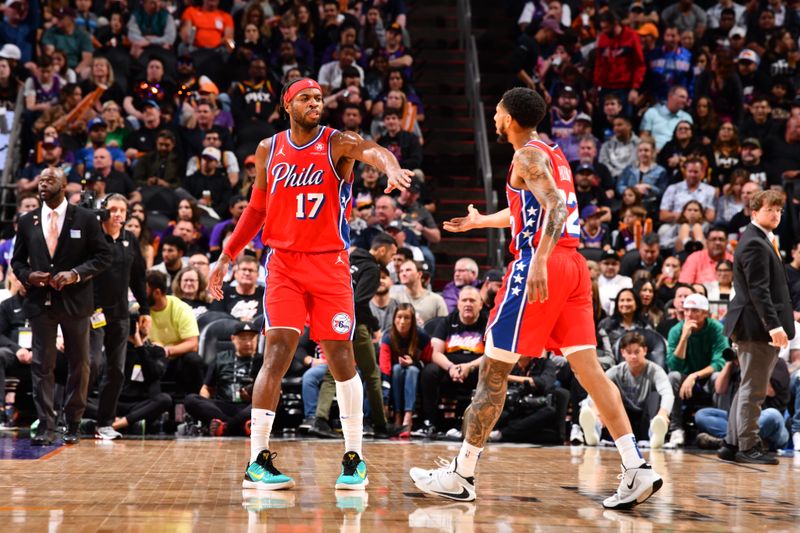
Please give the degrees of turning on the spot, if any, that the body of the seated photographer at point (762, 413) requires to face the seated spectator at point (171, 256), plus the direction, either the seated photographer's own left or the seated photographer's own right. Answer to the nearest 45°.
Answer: approximately 90° to the seated photographer's own right

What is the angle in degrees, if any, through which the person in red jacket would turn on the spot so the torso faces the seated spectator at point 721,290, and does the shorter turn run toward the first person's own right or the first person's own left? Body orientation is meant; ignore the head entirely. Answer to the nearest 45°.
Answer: approximately 45° to the first person's own left

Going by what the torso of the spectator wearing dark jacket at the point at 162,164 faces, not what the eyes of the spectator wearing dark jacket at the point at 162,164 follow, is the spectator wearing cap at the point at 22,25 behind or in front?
behind

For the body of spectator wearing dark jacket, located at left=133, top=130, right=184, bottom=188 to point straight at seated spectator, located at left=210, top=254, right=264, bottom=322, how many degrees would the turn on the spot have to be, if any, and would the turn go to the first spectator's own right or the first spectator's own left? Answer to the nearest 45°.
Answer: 0° — they already face them

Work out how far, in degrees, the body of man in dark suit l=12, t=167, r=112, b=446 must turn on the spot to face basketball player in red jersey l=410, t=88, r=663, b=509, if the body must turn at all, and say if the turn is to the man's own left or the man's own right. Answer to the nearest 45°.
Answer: approximately 45° to the man's own left

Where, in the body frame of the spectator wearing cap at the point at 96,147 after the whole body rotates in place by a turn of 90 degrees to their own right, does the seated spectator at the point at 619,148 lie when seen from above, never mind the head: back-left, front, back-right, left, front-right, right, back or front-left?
back

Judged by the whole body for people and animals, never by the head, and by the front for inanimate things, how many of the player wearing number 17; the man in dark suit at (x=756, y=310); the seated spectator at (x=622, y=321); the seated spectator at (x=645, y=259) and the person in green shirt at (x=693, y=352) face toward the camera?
4

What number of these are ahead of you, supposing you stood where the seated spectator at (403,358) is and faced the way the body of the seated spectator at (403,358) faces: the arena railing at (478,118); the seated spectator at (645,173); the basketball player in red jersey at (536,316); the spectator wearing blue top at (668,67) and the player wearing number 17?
2

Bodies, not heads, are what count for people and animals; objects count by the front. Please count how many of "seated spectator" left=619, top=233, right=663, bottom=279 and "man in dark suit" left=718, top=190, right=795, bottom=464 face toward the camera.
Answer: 1

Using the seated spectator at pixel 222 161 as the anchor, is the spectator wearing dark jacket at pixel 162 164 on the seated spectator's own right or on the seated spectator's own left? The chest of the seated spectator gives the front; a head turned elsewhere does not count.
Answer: on the seated spectator's own right

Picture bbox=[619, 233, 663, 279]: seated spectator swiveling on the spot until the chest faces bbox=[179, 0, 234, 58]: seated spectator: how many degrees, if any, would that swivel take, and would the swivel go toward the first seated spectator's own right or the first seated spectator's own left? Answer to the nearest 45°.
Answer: approximately 90° to the first seated spectator's own right

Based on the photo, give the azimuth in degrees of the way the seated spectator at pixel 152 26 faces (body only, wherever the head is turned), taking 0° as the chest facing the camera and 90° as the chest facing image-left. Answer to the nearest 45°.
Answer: approximately 0°
